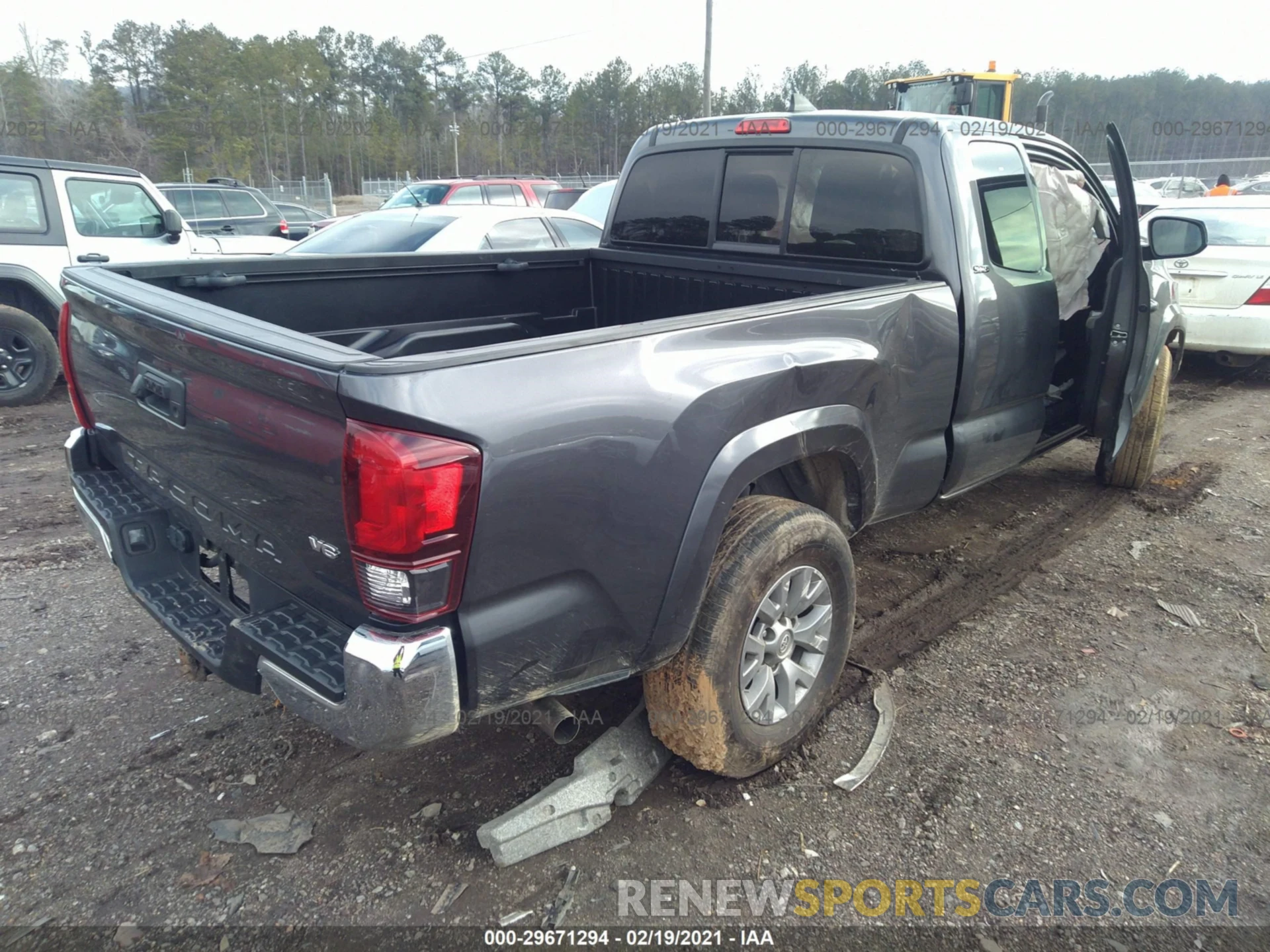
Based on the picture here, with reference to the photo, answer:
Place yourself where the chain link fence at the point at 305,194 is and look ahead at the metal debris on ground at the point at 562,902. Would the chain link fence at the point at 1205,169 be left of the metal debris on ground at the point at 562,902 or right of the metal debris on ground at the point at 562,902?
left

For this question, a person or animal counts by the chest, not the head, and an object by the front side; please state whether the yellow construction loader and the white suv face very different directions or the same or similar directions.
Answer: very different directions

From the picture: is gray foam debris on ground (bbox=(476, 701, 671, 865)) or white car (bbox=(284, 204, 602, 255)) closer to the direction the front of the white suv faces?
the white car

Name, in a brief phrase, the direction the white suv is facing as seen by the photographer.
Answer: facing to the right of the viewer

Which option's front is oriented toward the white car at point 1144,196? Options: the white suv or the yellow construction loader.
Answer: the white suv

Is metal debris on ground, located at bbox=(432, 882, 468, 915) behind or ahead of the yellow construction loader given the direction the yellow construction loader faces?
ahead

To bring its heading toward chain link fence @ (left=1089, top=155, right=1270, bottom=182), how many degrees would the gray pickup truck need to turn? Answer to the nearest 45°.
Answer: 0° — it already faces it

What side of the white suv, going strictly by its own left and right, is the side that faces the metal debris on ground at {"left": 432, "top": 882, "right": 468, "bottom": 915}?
right

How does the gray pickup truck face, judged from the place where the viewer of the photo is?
facing away from the viewer and to the right of the viewer

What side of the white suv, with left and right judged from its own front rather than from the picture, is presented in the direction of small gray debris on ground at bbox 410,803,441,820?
right

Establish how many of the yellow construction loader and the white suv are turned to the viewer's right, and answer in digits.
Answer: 1

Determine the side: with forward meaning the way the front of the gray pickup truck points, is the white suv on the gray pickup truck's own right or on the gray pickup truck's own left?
on the gray pickup truck's own left

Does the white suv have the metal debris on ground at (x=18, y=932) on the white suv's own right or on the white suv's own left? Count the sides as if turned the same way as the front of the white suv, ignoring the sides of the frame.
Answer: on the white suv's own right

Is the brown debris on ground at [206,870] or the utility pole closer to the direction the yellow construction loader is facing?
the brown debris on ground

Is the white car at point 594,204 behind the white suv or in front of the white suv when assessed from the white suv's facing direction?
in front

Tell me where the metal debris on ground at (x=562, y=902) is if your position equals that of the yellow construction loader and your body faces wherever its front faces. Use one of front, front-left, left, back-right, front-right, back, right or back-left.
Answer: front-left
